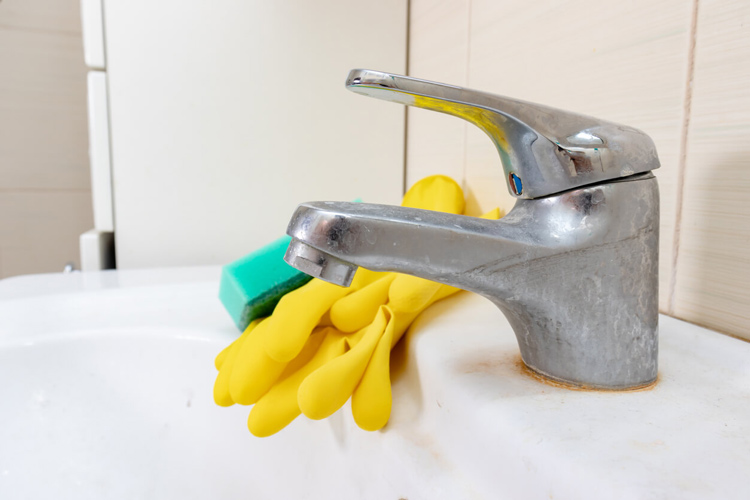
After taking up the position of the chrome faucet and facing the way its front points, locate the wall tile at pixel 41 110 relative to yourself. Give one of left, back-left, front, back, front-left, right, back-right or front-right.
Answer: front-right

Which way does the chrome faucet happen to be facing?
to the viewer's left

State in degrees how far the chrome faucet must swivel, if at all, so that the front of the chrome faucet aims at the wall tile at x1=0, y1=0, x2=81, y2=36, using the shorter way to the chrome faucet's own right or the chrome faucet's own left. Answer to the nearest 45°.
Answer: approximately 45° to the chrome faucet's own right

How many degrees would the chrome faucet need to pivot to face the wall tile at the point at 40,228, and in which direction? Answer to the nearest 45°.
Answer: approximately 45° to its right
